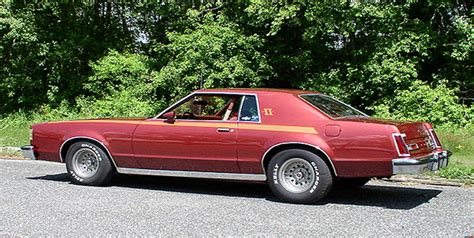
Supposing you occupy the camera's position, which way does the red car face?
facing away from the viewer and to the left of the viewer

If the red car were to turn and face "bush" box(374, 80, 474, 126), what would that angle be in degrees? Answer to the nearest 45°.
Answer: approximately 90° to its right
